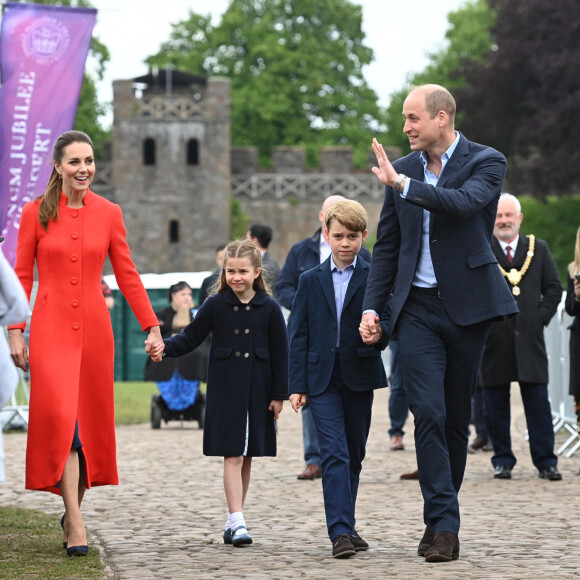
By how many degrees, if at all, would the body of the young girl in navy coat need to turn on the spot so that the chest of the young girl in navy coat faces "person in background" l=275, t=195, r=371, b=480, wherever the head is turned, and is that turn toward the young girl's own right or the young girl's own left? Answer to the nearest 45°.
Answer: approximately 180°

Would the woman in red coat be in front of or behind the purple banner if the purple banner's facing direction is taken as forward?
in front

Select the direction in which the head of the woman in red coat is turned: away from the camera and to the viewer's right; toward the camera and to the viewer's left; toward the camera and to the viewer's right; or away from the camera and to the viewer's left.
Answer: toward the camera and to the viewer's right

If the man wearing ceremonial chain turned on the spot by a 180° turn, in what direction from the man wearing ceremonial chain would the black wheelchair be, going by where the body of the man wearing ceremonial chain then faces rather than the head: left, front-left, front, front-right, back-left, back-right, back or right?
front-left

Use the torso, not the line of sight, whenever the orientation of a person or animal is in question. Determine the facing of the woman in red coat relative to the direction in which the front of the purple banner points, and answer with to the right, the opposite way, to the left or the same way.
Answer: the same way

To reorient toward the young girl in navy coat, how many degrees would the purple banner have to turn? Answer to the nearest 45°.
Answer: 0° — it already faces them

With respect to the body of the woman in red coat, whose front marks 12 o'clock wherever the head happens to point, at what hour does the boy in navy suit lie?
The boy in navy suit is roughly at 9 o'clock from the woman in red coat.

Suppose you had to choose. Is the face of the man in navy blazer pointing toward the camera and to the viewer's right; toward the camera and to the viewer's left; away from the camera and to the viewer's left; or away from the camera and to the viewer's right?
toward the camera and to the viewer's left

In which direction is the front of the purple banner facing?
toward the camera

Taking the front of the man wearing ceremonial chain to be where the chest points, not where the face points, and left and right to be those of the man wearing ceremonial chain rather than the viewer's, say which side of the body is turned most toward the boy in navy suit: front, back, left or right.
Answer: front

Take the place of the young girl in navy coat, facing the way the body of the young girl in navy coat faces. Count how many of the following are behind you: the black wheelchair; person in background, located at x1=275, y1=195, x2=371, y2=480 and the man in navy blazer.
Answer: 2

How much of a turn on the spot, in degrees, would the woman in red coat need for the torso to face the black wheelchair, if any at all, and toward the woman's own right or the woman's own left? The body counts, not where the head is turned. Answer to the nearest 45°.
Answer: approximately 180°

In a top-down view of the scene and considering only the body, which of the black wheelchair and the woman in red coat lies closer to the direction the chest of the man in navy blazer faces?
the woman in red coat

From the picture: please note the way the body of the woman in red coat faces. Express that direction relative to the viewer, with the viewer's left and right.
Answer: facing the viewer

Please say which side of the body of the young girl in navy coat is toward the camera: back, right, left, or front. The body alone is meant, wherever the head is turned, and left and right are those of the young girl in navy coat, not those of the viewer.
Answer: front

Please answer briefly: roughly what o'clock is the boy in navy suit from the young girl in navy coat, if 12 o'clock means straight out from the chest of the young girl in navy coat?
The boy in navy suit is roughly at 10 o'clock from the young girl in navy coat.

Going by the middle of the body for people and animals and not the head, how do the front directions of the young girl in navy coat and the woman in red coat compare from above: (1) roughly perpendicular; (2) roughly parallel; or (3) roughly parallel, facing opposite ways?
roughly parallel

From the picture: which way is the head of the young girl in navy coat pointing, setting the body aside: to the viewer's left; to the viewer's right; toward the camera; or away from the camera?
toward the camera
